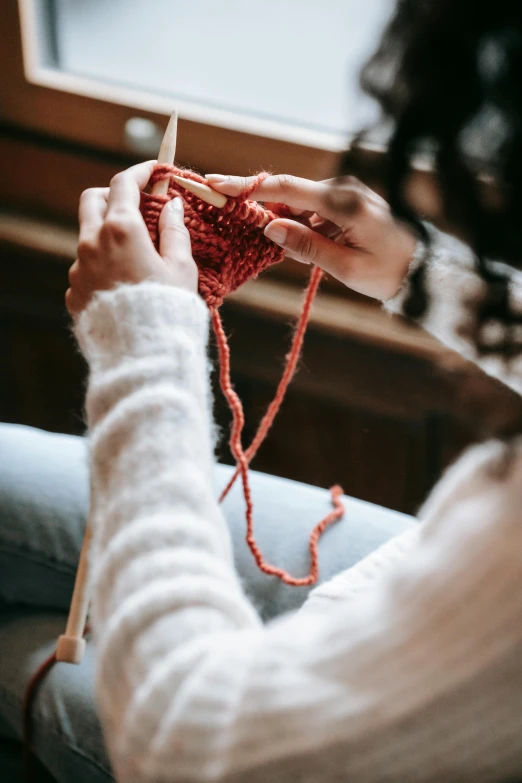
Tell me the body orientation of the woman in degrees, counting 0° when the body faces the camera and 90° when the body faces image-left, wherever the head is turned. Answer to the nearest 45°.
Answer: approximately 135°

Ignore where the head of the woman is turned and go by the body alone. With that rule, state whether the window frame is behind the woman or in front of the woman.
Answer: in front
